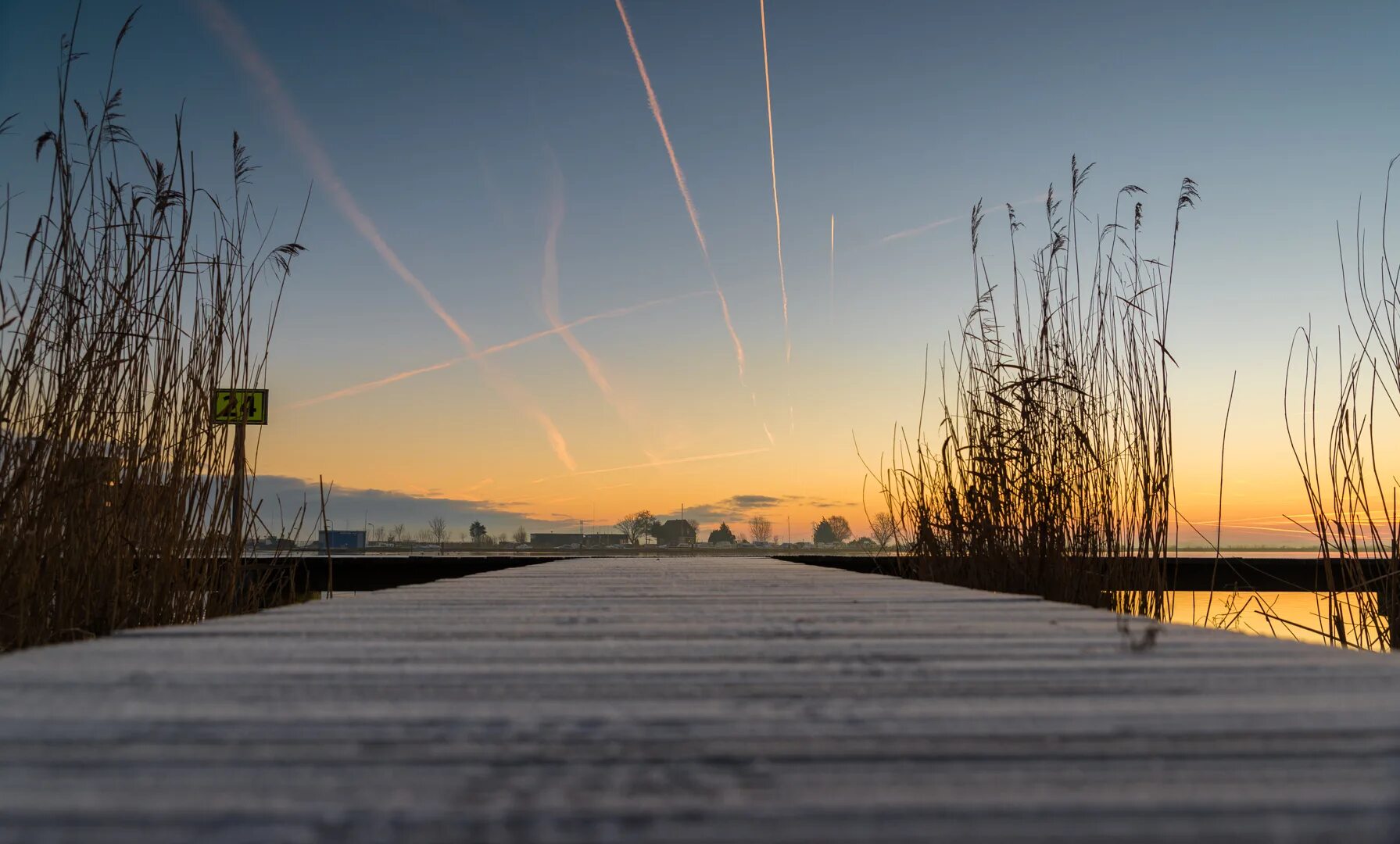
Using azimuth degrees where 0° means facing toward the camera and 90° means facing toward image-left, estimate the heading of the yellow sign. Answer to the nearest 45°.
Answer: approximately 0°

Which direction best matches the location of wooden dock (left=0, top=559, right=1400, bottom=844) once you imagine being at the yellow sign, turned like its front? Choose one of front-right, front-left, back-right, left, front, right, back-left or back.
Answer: front
